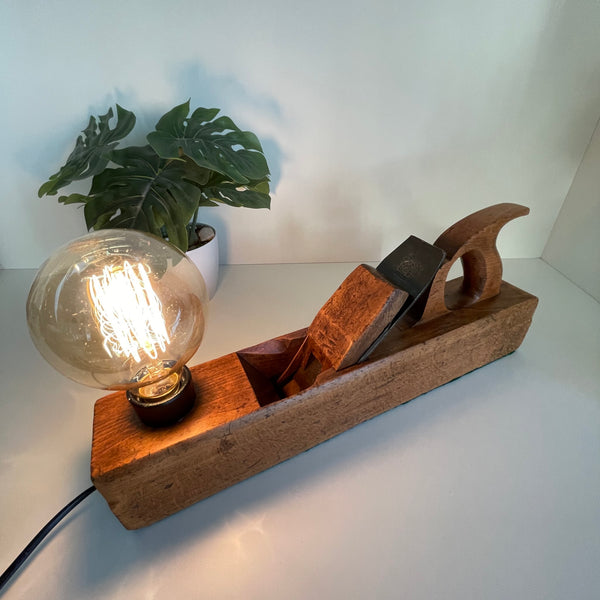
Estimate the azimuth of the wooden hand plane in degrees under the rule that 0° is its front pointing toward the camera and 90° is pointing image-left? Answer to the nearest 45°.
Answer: approximately 45°

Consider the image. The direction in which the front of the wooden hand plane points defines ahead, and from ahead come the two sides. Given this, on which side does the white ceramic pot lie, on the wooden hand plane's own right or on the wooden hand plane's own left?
on the wooden hand plane's own right
